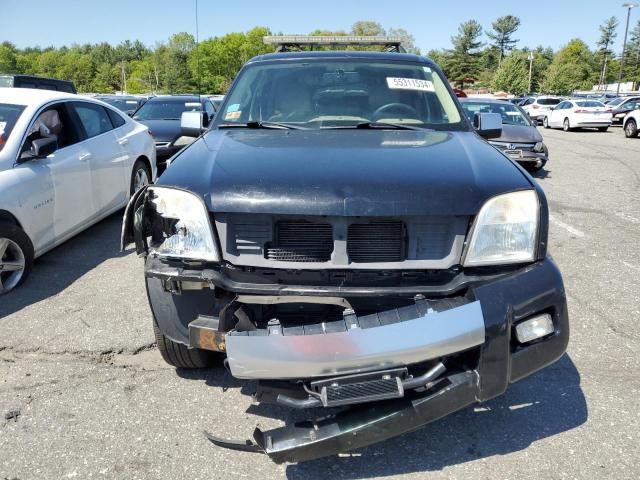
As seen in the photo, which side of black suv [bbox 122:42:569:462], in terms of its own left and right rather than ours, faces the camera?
front

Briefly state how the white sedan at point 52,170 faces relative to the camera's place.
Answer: facing the viewer and to the left of the viewer

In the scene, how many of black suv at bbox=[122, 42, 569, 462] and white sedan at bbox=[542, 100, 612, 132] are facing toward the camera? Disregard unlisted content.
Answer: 1

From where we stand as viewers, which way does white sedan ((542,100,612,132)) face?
facing away from the viewer and to the left of the viewer

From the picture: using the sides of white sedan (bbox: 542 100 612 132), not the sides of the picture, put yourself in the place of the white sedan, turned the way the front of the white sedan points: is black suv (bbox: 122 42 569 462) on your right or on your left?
on your left

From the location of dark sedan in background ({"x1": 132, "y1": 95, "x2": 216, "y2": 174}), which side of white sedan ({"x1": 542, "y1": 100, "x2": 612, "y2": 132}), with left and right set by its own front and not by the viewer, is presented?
left

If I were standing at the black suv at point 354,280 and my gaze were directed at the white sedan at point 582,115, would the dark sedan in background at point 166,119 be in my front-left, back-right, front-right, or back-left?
front-left
